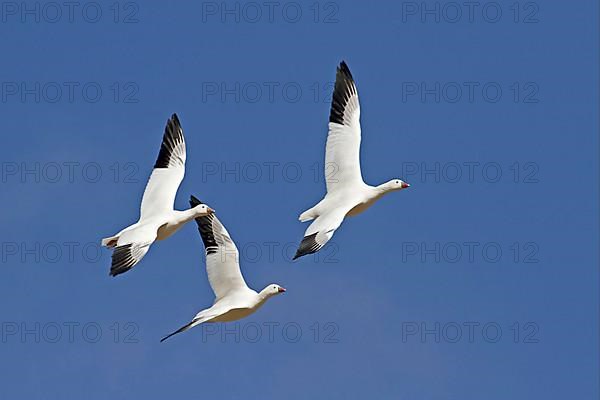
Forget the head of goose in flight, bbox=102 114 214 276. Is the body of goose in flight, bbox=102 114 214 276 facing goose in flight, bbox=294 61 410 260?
yes

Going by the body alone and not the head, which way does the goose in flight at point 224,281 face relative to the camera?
to the viewer's right

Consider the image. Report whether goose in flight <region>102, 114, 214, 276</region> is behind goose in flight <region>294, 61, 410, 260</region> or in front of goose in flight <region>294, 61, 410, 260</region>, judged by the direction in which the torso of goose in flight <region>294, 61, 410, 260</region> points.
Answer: behind

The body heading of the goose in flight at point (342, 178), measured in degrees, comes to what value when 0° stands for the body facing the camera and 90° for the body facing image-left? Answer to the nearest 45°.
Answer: approximately 270°

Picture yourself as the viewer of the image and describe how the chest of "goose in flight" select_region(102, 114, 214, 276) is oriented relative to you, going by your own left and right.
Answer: facing to the right of the viewer

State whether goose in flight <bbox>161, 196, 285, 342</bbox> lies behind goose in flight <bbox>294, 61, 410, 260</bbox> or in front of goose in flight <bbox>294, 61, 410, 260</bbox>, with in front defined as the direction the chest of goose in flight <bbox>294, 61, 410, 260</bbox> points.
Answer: behind
